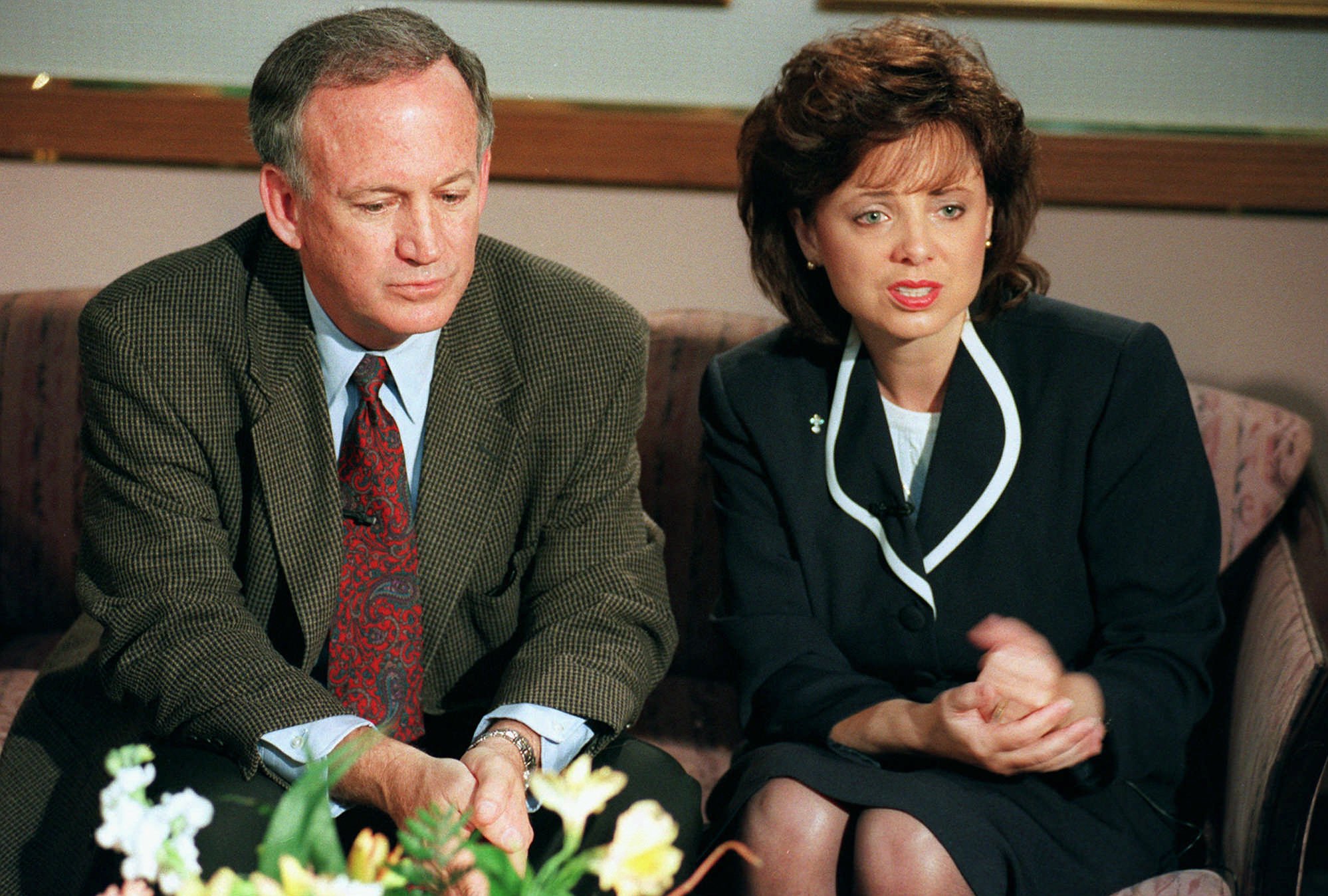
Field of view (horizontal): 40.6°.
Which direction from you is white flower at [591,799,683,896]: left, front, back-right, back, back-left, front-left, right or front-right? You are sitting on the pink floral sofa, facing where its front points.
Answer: front

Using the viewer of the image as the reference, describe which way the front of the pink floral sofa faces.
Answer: facing the viewer

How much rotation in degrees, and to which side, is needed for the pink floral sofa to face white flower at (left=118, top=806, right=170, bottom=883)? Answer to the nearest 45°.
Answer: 0° — it already faces it

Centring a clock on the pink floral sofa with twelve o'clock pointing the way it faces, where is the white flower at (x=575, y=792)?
The white flower is roughly at 12 o'clock from the pink floral sofa.

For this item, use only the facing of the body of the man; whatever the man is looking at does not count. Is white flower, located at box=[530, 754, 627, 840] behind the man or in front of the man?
in front

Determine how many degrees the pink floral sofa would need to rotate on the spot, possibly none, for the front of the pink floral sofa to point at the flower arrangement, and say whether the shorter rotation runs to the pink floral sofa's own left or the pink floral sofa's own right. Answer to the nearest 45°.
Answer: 0° — it already faces it

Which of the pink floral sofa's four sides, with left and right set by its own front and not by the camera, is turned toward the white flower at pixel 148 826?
front

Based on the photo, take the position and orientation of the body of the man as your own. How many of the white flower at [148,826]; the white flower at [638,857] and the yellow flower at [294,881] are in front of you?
3

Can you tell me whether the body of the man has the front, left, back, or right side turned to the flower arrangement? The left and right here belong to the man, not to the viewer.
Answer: front

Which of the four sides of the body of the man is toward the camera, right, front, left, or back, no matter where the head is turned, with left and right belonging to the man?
front

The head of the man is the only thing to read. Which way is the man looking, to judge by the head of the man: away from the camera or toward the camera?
toward the camera

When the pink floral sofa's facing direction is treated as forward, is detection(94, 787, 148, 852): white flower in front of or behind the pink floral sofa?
in front

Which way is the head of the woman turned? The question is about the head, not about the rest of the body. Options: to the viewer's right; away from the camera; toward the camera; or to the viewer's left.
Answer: toward the camera
